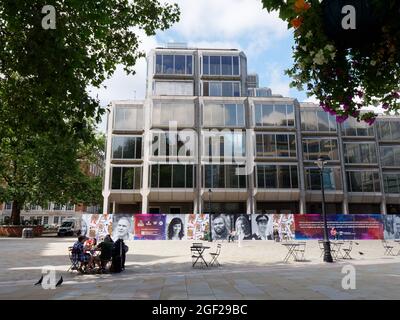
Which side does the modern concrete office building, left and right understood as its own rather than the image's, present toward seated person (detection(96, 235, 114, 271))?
front

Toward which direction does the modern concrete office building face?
toward the camera

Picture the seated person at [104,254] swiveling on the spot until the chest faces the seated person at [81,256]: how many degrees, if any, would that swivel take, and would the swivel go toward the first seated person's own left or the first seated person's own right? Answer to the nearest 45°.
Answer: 0° — they already face them

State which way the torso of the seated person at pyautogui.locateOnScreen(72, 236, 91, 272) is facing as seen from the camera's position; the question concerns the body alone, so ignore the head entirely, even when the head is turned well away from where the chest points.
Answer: to the viewer's right

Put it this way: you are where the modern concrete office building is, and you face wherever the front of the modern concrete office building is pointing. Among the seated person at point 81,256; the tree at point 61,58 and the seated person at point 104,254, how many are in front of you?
3

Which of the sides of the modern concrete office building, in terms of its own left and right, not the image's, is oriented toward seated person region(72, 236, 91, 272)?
front

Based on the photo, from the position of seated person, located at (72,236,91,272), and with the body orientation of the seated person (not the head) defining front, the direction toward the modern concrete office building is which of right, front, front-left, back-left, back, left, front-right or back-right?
front-left

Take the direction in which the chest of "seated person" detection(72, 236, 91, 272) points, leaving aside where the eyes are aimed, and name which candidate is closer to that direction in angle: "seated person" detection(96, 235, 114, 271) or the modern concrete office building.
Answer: the seated person

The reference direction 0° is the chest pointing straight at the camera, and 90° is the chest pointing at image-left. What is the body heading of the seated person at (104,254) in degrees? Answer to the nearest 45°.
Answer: approximately 90°

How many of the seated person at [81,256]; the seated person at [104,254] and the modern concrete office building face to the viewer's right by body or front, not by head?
1
